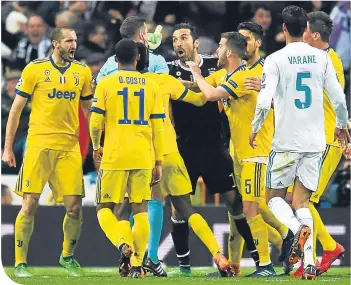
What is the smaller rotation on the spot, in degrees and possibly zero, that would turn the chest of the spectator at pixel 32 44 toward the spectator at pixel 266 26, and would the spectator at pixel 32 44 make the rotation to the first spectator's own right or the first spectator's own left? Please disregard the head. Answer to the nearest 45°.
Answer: approximately 90° to the first spectator's own left

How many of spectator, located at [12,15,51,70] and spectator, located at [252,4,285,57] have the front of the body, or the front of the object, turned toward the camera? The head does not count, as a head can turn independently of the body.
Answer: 2

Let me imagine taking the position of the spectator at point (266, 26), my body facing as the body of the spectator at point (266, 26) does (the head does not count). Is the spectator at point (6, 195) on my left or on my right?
on my right

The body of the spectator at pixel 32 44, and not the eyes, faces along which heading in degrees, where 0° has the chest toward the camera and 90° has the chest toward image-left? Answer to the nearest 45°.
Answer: approximately 0°

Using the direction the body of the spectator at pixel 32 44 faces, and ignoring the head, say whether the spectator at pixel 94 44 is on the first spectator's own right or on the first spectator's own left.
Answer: on the first spectator's own left

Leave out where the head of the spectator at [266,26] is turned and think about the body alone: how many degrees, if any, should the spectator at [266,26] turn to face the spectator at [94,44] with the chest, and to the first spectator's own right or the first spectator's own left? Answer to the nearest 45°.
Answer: approximately 90° to the first spectator's own right
